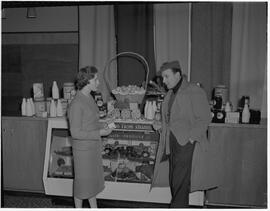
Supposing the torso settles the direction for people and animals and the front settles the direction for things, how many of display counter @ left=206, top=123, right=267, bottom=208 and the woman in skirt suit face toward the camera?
1

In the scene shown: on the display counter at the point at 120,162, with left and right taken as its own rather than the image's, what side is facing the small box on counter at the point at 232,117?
left

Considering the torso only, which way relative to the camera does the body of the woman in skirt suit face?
to the viewer's right

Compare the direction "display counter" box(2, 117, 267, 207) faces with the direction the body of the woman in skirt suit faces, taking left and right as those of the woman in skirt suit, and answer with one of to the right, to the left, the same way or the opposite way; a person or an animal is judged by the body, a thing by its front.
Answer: to the right

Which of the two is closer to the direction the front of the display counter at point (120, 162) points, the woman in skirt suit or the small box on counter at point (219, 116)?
the woman in skirt suit

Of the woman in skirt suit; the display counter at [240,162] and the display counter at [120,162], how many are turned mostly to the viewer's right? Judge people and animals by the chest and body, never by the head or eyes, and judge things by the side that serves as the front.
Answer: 1

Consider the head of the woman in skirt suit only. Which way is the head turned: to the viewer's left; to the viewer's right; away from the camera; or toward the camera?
to the viewer's right

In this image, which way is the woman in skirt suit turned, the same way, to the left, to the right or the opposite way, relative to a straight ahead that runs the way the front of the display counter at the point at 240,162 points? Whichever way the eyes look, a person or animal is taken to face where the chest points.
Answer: to the left

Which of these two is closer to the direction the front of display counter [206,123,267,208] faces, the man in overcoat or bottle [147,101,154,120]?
the man in overcoat

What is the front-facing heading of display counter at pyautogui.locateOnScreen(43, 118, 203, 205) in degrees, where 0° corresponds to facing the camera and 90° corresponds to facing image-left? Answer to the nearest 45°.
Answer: approximately 0°

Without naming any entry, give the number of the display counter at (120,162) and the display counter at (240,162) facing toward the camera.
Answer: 2
